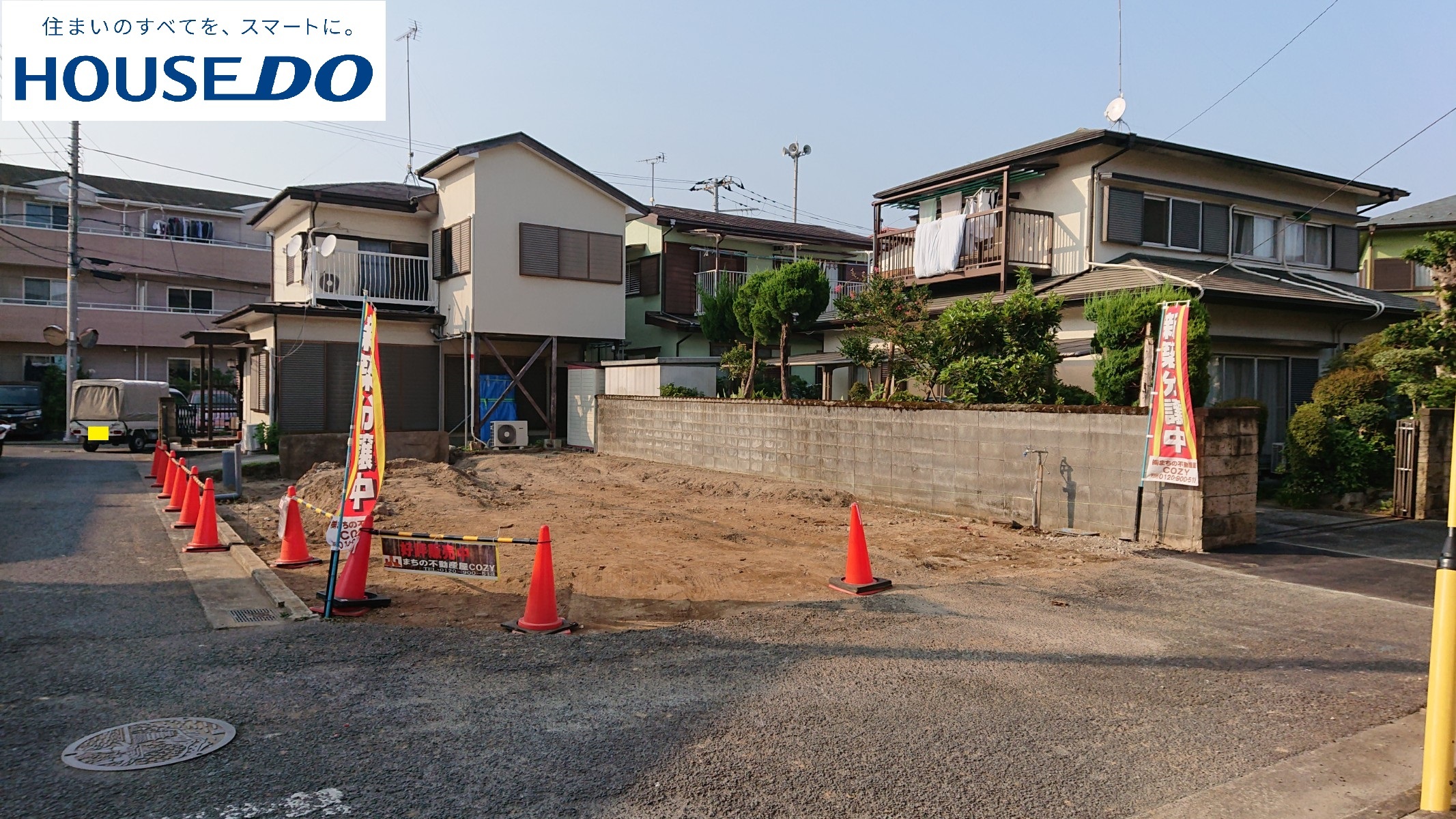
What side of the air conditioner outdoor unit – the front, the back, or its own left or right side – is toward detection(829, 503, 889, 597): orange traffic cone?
front

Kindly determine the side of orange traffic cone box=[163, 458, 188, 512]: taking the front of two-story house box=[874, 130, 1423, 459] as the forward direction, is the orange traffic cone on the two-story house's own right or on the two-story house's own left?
on the two-story house's own right

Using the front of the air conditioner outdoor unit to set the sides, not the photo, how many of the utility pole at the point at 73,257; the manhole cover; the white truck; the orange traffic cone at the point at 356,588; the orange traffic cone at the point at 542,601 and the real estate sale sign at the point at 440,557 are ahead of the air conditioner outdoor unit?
4

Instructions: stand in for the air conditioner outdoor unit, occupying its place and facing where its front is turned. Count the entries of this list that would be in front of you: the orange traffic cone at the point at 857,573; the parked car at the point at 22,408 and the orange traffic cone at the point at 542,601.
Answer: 2

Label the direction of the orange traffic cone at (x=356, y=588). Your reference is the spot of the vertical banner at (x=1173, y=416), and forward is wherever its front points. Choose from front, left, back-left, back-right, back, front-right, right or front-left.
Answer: front-right

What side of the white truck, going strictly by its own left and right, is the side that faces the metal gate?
right

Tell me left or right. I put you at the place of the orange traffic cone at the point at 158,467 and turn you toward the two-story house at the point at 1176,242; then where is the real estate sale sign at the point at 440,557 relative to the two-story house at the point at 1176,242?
right

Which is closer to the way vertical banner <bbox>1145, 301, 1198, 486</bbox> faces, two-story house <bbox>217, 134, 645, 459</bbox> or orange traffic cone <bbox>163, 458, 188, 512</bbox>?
the orange traffic cone

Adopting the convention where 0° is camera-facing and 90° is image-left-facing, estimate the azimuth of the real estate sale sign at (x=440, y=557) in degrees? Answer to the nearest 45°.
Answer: approximately 0°

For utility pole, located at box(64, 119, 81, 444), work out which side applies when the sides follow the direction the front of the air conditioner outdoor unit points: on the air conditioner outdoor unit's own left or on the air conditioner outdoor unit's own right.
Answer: on the air conditioner outdoor unit's own right

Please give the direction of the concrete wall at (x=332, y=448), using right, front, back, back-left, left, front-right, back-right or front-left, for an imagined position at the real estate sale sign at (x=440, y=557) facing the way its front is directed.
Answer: back

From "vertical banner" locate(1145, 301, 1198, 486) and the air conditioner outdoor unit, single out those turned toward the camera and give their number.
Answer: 2

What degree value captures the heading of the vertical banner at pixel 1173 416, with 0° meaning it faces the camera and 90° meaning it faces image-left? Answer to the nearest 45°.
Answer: approximately 0°

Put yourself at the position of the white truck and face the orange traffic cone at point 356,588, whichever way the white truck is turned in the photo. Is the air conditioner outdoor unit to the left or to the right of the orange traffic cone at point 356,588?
left

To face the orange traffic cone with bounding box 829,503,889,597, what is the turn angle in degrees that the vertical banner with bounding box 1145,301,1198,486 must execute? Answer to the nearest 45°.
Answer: approximately 45° to its right

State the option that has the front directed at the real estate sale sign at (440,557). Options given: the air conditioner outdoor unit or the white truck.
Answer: the air conditioner outdoor unit
